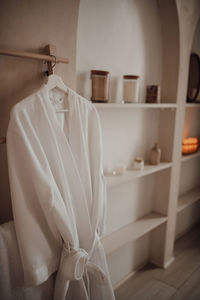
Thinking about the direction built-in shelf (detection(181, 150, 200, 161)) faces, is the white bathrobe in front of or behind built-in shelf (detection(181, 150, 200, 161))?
in front

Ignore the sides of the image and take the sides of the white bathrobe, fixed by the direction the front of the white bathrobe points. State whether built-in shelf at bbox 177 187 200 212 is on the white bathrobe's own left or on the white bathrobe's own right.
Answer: on the white bathrobe's own left

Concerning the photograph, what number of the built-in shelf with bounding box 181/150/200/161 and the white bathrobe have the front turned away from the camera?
0

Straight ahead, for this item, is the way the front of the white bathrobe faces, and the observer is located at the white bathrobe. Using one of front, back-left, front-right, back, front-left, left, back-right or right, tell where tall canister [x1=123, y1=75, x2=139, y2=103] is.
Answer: left

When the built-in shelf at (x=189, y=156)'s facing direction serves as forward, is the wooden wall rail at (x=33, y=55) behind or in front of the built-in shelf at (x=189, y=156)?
in front

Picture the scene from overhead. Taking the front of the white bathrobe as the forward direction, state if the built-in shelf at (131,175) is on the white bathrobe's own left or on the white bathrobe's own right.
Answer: on the white bathrobe's own left

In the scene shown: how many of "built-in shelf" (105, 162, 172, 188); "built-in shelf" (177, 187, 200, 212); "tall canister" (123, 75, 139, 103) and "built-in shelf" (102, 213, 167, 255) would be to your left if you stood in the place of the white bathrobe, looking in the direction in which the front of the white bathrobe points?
4

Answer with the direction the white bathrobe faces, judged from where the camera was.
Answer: facing the viewer and to the right of the viewer
